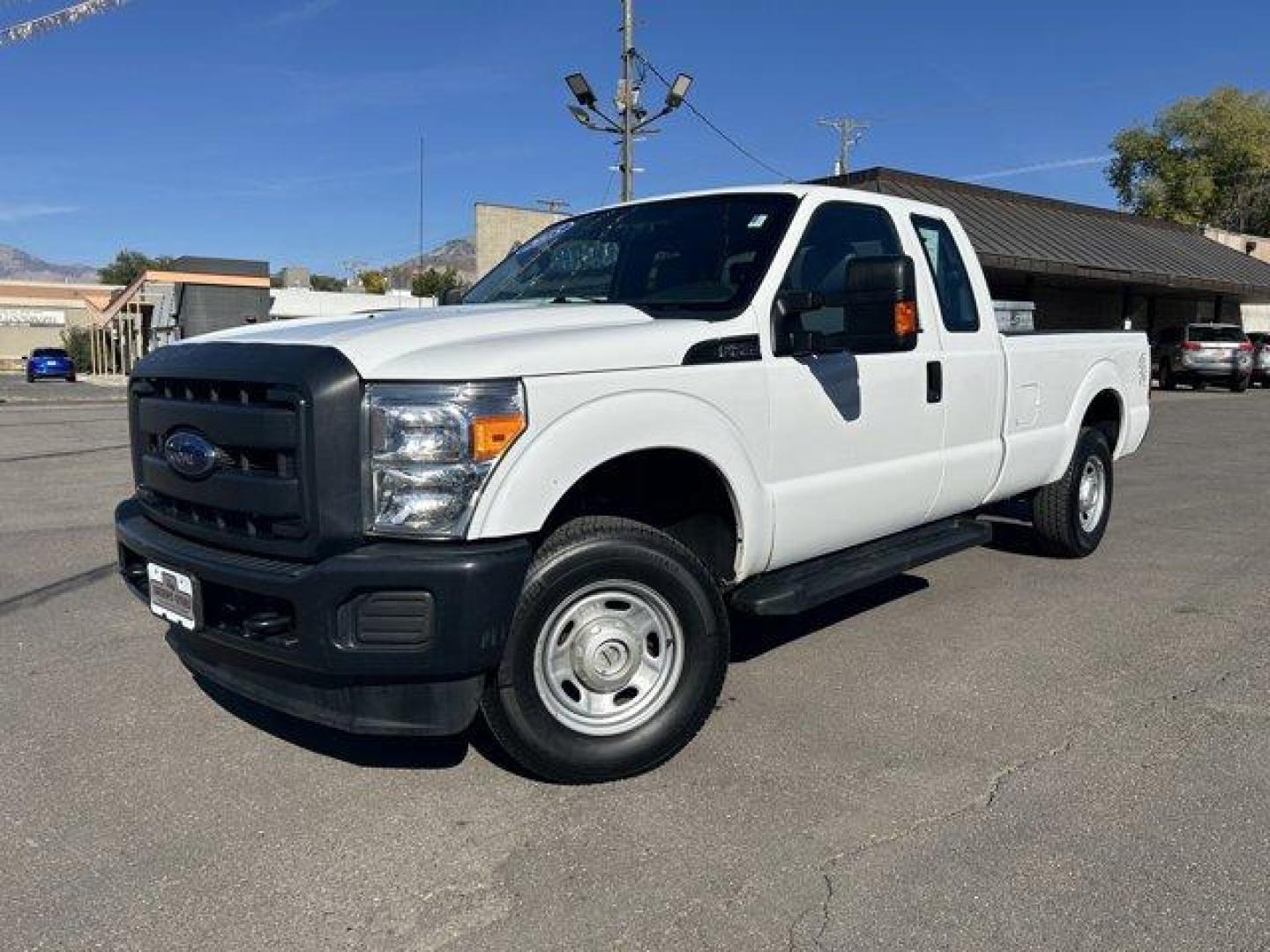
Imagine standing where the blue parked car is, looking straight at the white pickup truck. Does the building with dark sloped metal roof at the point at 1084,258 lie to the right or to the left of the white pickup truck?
left

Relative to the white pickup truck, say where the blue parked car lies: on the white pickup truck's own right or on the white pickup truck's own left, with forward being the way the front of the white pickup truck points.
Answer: on the white pickup truck's own right

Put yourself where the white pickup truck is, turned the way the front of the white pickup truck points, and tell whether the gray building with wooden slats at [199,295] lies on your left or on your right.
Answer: on your right

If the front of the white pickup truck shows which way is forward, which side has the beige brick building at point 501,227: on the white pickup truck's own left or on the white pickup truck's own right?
on the white pickup truck's own right

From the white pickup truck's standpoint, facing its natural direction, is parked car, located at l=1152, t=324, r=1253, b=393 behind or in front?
behind

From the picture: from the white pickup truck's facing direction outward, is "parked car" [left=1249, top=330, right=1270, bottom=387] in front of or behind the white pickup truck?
behind

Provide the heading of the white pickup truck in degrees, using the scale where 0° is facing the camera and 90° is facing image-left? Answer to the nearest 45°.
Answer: approximately 45°
